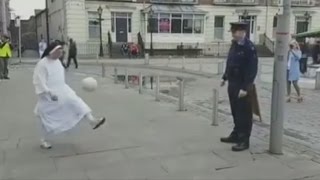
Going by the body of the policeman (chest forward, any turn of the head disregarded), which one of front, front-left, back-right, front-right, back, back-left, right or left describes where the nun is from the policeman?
front-right

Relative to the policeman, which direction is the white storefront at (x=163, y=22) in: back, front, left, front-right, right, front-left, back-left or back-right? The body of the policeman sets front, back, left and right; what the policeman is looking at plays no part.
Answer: back-right

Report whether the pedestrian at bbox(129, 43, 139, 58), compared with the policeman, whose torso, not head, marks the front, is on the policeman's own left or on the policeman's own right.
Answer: on the policeman's own right

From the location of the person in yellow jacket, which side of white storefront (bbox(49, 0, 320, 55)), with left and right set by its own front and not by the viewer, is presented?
front

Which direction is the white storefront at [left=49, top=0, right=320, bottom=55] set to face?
toward the camera

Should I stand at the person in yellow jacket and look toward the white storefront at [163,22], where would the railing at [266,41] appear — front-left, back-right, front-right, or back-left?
front-right

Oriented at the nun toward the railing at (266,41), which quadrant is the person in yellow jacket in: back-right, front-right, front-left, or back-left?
front-left

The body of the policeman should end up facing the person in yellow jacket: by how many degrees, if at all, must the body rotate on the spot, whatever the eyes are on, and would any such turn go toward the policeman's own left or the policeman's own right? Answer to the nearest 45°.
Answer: approximately 90° to the policeman's own right

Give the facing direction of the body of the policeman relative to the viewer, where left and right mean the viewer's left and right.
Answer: facing the viewer and to the left of the viewer

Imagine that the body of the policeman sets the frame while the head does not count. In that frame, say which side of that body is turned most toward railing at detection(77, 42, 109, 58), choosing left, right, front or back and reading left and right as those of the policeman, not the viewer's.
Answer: right

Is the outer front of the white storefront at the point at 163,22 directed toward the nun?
yes

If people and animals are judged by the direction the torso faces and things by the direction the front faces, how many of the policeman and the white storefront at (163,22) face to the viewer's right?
0

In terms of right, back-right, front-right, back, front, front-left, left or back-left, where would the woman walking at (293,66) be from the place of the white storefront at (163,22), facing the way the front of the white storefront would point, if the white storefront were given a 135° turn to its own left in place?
back-right

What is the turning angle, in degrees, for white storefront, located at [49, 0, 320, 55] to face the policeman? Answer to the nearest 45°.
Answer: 0° — it already faces them

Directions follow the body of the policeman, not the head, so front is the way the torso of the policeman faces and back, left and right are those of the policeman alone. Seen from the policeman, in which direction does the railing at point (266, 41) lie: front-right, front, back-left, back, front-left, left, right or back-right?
back-right

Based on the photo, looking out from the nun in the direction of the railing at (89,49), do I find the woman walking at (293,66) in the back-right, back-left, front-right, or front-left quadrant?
front-right
